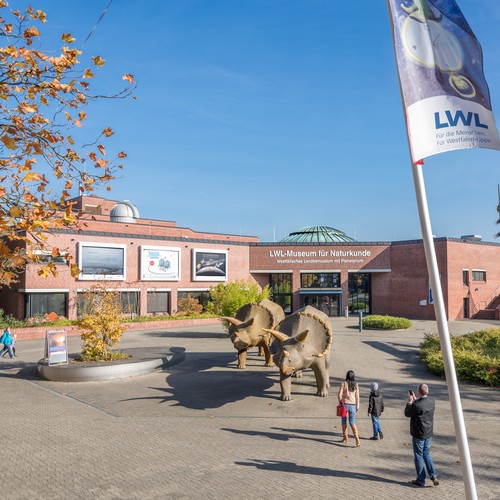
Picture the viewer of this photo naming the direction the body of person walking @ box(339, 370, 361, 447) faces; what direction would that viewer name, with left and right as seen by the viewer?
facing away from the viewer

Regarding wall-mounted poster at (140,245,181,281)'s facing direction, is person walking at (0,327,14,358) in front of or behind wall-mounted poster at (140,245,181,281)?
in front

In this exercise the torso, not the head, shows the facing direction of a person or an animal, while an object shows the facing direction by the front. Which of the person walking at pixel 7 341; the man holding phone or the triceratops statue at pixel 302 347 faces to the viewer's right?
the person walking

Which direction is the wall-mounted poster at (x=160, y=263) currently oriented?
toward the camera

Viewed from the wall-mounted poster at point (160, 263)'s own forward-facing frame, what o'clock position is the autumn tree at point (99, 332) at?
The autumn tree is roughly at 12 o'clock from the wall-mounted poster.

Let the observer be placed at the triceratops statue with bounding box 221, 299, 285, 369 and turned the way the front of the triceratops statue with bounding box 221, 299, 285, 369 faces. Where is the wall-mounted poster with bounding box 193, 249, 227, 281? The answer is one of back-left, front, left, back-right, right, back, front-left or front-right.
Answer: back-right

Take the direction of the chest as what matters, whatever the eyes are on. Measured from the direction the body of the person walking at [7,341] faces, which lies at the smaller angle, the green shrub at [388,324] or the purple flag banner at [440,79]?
the green shrub

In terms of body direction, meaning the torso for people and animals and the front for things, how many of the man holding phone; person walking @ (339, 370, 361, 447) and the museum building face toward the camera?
1

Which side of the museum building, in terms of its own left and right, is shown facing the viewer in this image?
front

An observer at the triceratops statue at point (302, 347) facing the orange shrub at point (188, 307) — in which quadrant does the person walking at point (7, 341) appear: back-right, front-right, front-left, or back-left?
front-left

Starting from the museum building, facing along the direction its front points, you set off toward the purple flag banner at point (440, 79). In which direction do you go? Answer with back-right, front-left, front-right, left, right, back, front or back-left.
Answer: front

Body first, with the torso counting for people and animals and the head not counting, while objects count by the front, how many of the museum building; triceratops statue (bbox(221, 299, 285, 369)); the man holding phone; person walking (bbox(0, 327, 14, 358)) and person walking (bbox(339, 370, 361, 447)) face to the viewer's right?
1

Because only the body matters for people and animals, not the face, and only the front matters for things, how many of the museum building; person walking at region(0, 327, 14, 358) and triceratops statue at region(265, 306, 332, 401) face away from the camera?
0

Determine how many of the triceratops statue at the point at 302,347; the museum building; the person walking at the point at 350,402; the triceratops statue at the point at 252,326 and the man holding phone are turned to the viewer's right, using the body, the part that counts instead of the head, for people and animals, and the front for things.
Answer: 0

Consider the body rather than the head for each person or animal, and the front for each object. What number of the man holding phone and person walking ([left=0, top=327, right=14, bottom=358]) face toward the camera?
0

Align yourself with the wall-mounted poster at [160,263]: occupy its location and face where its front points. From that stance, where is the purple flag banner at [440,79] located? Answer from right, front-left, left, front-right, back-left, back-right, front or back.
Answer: front
